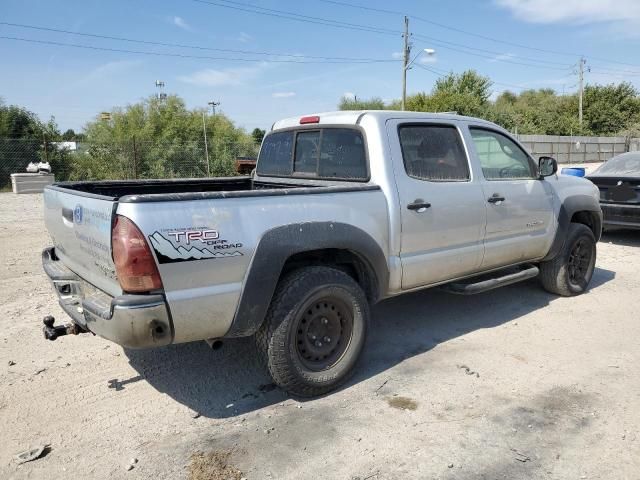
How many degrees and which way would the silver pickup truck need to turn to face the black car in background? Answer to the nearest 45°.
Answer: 0° — it already faces it

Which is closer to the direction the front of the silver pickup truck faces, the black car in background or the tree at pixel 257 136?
the black car in background

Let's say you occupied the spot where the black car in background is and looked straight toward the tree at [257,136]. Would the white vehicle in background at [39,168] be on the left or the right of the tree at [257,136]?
left

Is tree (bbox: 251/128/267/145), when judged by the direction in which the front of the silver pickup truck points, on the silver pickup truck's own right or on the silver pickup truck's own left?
on the silver pickup truck's own left

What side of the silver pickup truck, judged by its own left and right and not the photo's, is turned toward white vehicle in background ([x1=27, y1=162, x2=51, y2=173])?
left

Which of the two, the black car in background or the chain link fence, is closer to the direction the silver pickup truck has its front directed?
the black car in background

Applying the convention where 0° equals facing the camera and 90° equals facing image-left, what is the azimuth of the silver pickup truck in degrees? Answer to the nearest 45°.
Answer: approximately 225°

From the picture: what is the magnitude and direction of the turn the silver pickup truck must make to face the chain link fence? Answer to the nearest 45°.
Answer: approximately 90° to its left
